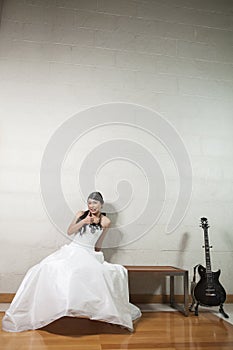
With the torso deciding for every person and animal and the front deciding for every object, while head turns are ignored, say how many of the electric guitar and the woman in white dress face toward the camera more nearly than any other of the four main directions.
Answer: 2

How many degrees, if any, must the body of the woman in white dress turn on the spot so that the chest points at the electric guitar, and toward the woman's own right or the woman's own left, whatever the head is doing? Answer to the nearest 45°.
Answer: approximately 90° to the woman's own left

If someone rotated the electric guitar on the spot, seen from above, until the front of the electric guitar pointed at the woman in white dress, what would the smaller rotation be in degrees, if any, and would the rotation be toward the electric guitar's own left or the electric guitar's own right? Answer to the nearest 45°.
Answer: approximately 45° to the electric guitar's own right

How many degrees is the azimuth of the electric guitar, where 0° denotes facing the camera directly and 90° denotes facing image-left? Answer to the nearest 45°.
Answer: approximately 0°

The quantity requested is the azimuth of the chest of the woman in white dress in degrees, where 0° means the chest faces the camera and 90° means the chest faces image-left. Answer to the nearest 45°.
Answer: approximately 0°
